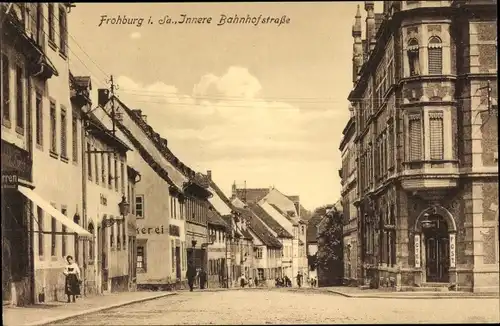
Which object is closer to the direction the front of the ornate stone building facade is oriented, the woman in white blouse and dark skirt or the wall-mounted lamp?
the woman in white blouse and dark skirt

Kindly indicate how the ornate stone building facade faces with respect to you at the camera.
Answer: facing the viewer

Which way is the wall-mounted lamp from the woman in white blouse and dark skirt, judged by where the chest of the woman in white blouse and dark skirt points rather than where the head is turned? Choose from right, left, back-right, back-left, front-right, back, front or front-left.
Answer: back

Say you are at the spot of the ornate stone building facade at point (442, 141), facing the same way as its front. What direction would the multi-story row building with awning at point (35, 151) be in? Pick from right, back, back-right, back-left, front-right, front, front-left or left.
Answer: front-right

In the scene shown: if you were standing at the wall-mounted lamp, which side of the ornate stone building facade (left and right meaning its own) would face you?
right

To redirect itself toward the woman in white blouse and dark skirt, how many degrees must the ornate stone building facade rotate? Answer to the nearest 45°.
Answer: approximately 45° to its right

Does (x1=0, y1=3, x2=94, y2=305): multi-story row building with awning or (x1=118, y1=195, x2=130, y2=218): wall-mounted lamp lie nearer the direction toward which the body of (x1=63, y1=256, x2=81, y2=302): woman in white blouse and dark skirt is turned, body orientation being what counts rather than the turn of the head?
the multi-story row building with awning

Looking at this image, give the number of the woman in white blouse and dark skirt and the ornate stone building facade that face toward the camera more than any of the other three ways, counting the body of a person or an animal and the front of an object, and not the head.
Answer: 2
